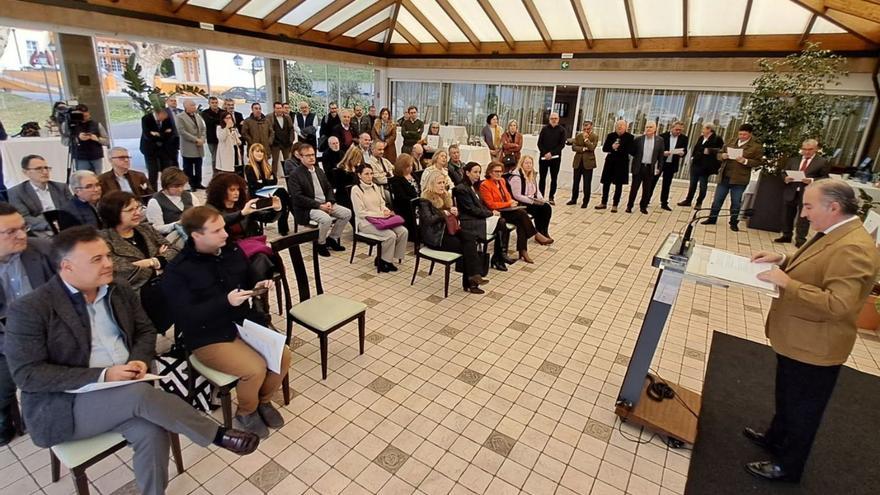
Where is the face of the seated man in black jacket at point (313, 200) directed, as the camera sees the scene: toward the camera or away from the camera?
toward the camera

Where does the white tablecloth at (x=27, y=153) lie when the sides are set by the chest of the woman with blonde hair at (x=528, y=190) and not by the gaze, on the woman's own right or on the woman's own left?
on the woman's own right

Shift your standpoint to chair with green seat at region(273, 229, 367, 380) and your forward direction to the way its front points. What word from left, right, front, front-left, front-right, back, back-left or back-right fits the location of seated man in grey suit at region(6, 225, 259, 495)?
right

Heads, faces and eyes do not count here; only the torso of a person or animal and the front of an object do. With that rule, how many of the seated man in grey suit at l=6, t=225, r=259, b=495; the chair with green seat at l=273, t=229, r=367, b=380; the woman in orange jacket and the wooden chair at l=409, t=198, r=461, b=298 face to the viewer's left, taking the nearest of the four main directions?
0

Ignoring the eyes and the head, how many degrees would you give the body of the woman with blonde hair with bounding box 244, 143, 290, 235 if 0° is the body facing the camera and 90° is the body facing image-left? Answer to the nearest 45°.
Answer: approximately 315°

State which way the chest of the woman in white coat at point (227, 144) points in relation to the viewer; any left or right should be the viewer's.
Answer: facing the viewer and to the right of the viewer

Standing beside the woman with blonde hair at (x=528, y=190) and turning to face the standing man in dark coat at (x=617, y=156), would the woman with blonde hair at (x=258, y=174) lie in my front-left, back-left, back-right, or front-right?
back-left

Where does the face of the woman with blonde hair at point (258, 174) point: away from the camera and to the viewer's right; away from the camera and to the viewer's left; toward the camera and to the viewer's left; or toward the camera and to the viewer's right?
toward the camera and to the viewer's right

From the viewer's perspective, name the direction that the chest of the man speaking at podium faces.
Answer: to the viewer's left

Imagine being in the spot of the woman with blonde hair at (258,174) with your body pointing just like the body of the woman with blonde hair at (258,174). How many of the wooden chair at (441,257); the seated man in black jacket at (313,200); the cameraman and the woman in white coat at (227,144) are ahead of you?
2

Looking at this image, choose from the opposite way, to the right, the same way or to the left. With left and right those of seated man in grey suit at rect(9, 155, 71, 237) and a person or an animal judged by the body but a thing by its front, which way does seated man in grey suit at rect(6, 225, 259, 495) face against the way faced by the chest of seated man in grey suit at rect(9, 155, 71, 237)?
the same way

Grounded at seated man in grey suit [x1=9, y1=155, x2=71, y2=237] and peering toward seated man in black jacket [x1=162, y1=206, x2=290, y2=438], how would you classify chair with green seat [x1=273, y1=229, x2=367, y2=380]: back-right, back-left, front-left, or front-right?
front-left

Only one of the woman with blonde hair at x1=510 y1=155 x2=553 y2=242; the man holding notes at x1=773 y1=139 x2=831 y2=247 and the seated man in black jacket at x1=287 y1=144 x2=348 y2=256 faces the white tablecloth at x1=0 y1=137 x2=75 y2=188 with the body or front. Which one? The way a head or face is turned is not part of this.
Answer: the man holding notes

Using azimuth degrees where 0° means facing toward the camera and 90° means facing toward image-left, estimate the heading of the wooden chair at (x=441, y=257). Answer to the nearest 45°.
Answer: approximately 315°

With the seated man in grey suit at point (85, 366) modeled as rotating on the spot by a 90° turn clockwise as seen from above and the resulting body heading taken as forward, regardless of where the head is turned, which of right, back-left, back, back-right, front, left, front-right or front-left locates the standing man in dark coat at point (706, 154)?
back-left

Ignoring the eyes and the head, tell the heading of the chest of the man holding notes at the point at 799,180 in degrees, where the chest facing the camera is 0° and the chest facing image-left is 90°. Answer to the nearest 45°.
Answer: approximately 45°

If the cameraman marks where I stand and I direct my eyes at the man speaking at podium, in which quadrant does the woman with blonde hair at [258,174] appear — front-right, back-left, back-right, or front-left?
front-left

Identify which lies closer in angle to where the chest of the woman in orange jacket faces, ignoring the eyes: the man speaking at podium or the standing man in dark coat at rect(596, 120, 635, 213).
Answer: the man speaking at podium

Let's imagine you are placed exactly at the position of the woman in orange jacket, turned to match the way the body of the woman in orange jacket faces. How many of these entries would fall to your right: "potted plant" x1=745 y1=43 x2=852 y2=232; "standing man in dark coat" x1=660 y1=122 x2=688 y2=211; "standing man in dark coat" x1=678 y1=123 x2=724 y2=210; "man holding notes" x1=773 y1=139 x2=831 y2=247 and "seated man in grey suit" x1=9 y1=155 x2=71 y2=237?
1

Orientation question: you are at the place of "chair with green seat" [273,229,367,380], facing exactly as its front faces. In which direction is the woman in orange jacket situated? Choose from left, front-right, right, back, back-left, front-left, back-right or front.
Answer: left
